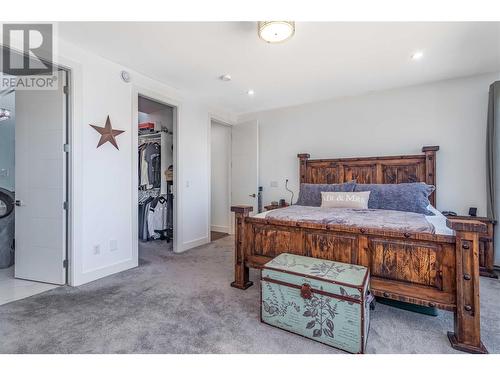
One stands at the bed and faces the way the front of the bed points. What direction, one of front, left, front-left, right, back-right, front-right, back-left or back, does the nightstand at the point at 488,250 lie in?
back

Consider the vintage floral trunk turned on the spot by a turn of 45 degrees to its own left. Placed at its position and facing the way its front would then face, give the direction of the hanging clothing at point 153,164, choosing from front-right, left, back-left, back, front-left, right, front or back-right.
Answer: back-right

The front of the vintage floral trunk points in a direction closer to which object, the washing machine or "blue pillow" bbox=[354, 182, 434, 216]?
the washing machine

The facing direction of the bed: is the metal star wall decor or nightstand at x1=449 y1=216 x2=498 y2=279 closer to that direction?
the metal star wall decor

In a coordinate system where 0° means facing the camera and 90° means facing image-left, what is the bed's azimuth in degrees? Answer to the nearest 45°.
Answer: approximately 45°

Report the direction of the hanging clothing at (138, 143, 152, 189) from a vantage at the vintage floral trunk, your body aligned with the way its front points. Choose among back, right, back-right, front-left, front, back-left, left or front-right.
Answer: right

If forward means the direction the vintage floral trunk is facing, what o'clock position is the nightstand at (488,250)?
The nightstand is roughly at 6 o'clock from the vintage floral trunk.

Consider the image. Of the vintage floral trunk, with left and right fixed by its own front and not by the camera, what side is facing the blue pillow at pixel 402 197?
back

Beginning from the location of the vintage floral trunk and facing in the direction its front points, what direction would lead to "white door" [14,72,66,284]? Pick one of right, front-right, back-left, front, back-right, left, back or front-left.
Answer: front-right

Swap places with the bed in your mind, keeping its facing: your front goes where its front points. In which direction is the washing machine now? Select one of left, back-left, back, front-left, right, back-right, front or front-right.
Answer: front-right
